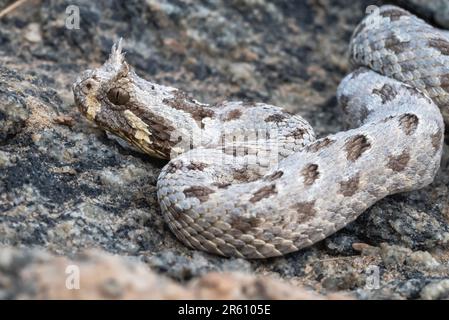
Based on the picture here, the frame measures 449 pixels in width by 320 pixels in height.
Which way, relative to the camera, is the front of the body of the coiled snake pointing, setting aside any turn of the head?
to the viewer's left
